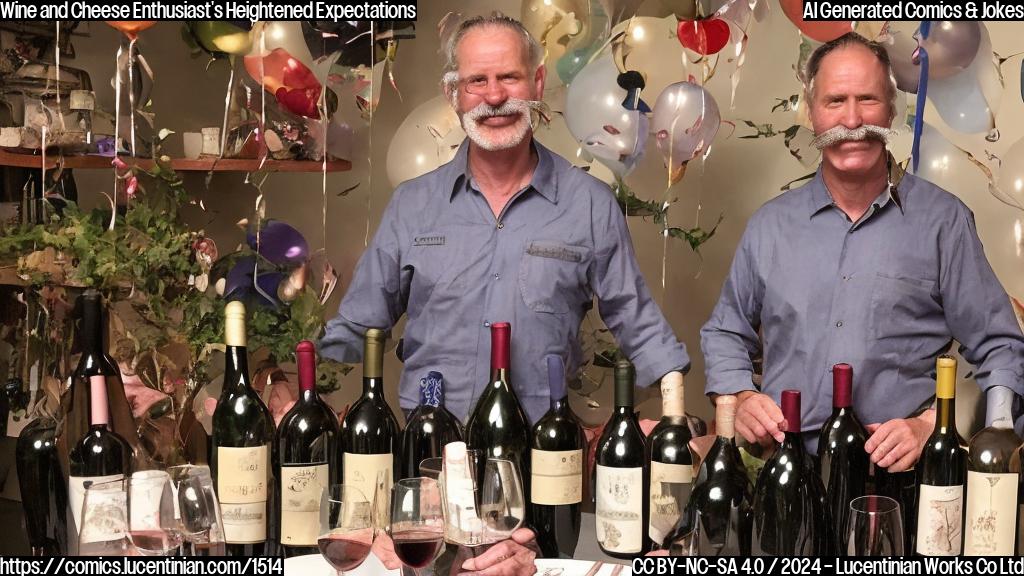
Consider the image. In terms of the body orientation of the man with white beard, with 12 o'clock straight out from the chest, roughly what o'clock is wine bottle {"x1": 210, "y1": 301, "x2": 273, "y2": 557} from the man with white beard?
The wine bottle is roughly at 1 o'clock from the man with white beard.

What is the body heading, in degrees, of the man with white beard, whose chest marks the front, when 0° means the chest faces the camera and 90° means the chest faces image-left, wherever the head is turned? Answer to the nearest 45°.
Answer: approximately 0°

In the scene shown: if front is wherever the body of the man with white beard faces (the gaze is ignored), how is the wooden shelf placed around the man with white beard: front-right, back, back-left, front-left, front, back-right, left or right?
back-right

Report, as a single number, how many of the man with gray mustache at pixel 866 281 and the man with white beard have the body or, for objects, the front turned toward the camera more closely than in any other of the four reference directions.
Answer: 2

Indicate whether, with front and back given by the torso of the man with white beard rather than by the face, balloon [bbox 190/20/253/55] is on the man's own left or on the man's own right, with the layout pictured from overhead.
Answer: on the man's own right

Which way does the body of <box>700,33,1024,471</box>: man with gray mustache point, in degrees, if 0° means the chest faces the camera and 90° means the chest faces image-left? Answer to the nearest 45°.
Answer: approximately 0°
